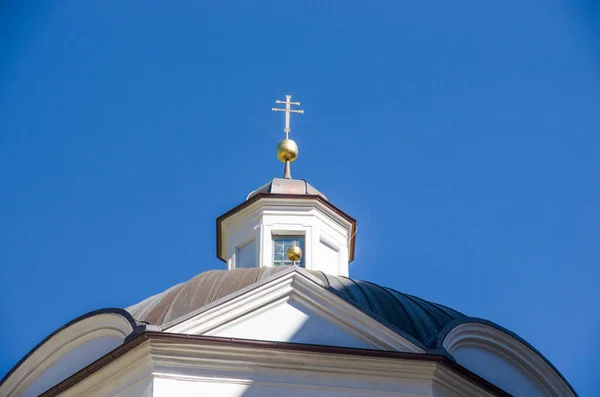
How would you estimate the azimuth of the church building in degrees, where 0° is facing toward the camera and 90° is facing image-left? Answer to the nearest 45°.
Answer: approximately 0°
